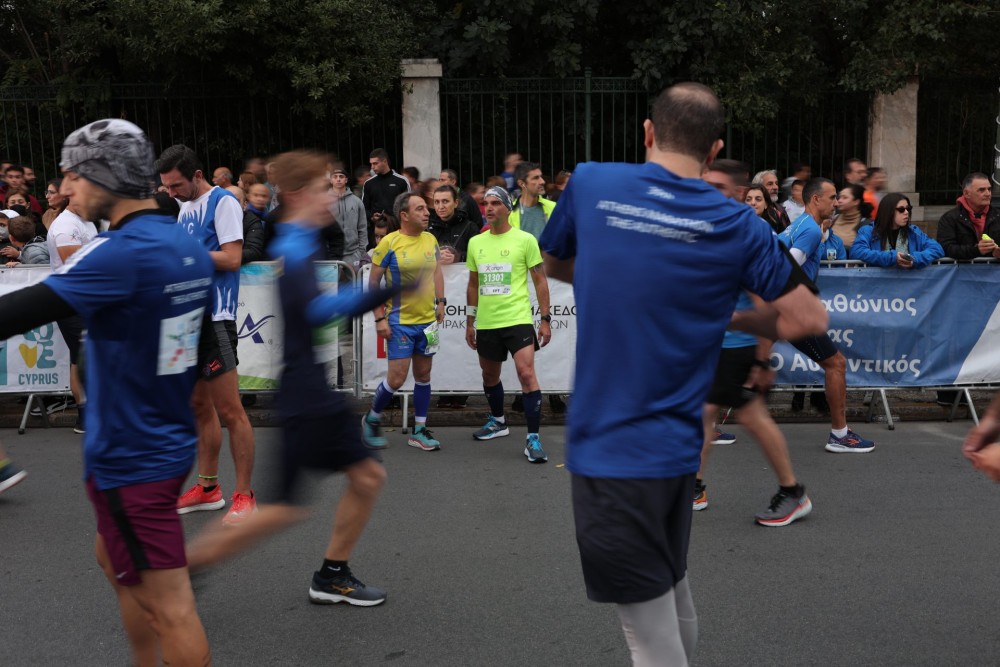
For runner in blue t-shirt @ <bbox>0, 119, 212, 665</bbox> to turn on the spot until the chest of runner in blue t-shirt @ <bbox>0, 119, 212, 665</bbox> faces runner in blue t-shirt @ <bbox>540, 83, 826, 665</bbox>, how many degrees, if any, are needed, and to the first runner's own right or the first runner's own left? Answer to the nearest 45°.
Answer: approximately 180°

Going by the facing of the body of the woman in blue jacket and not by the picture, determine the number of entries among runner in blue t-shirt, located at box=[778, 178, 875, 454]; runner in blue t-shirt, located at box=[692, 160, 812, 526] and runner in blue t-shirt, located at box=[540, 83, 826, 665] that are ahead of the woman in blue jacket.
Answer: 3

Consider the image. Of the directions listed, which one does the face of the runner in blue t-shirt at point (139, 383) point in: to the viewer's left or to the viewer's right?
to the viewer's left

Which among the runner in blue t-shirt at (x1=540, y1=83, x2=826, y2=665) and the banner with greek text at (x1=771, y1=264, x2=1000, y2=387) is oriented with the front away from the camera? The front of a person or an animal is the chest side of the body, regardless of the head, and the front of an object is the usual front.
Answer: the runner in blue t-shirt

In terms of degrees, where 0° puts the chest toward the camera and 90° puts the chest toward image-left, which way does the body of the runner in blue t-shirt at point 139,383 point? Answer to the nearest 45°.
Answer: approximately 135°
